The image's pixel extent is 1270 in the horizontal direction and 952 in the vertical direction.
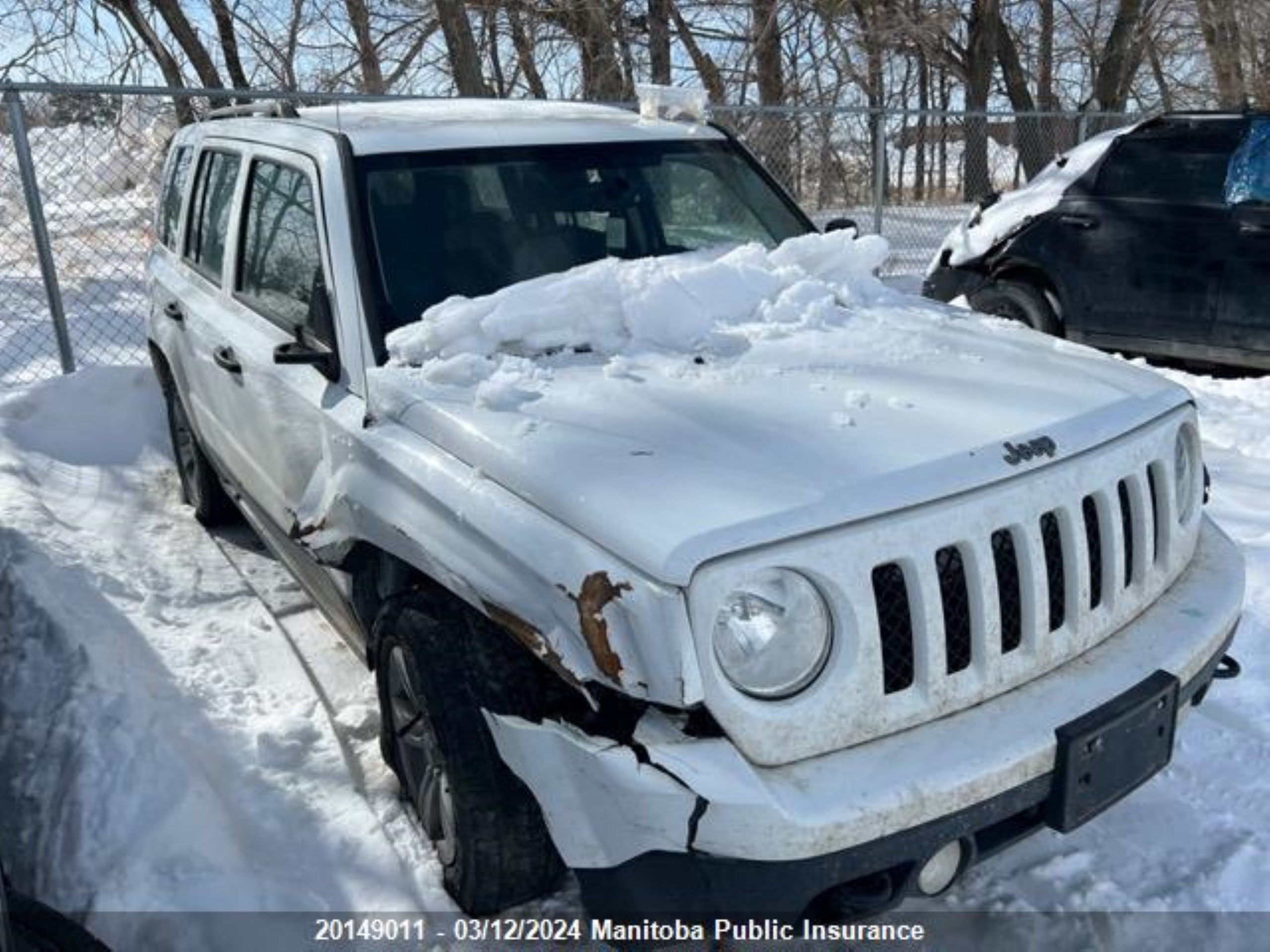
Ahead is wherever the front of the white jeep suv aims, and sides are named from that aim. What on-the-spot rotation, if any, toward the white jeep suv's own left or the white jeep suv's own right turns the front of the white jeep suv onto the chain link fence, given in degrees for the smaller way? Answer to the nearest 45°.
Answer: approximately 180°

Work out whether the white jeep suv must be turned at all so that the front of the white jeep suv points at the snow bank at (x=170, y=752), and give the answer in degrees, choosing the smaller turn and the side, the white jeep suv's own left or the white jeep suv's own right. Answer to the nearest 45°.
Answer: approximately 135° to the white jeep suv's own right

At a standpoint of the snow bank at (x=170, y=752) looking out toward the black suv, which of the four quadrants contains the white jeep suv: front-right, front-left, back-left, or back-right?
front-right

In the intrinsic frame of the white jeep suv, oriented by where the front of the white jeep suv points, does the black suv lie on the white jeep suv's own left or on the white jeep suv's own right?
on the white jeep suv's own left
